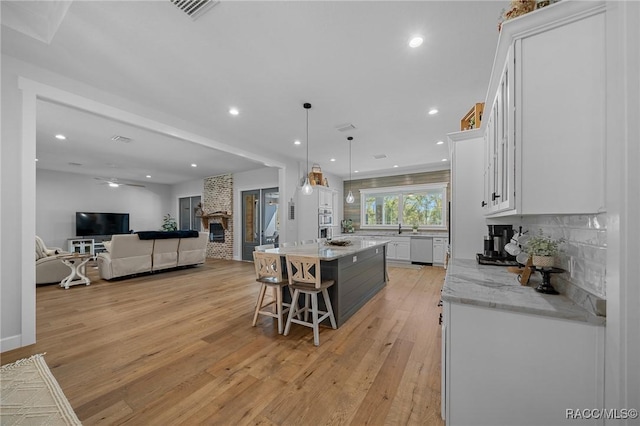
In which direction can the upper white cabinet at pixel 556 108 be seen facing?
to the viewer's left

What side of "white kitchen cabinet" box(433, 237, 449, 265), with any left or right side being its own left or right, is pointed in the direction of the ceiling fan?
right

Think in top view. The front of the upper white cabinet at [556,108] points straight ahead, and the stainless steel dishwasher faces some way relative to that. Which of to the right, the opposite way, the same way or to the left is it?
to the left

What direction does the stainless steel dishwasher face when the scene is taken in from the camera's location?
facing the viewer

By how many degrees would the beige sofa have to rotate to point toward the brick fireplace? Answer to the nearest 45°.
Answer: approximately 90° to its right

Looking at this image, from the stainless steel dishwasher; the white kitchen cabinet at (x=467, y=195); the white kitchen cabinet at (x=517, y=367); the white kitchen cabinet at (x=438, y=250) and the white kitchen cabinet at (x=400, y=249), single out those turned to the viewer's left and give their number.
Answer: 2

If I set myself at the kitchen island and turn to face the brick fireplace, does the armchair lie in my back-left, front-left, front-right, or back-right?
front-left

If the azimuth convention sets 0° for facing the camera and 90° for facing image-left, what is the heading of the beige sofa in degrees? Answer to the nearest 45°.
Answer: approximately 135°

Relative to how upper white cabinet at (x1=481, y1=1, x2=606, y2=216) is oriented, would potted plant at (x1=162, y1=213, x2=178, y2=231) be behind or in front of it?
in front

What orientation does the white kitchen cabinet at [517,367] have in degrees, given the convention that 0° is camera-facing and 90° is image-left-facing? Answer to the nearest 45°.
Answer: approximately 90°

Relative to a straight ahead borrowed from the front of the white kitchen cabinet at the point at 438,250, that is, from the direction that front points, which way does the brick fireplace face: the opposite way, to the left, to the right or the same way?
the same way

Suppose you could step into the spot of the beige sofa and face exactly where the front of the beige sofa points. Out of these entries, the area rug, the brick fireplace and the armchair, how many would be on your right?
1

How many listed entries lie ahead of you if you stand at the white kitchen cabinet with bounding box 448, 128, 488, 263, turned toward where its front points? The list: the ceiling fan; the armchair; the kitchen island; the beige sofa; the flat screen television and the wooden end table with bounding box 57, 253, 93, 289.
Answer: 6

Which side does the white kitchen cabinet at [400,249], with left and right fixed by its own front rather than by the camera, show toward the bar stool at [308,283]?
front

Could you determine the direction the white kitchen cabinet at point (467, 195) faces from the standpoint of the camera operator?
facing to the left of the viewer

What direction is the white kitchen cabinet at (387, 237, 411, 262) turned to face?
toward the camera
